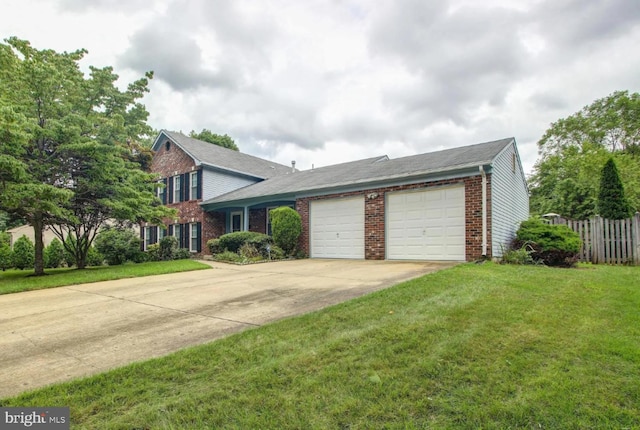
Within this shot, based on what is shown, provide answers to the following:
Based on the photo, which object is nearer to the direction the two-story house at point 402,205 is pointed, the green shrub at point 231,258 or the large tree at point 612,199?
the green shrub

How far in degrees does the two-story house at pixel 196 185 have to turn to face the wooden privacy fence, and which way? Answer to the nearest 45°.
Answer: approximately 90° to its left

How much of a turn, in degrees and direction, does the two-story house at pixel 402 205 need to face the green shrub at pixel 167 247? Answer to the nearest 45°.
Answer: approximately 90° to its right

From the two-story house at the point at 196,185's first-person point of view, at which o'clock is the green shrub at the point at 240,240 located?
The green shrub is roughly at 10 o'clock from the two-story house.

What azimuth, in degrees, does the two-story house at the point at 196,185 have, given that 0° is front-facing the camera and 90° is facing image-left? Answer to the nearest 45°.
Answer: approximately 45°

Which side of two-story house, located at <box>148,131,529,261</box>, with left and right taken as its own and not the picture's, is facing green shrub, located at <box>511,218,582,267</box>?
left

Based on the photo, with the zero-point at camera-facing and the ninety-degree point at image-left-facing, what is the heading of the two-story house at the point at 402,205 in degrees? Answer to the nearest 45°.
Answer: approximately 45°
